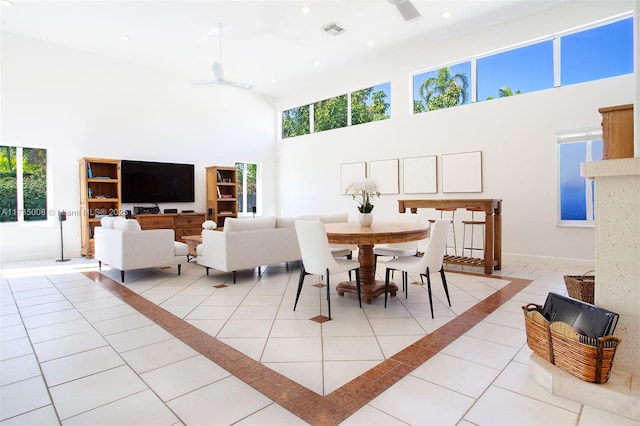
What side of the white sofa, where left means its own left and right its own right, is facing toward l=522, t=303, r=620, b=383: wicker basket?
back

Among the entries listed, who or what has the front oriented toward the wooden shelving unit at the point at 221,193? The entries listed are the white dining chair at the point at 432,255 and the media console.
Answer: the white dining chair

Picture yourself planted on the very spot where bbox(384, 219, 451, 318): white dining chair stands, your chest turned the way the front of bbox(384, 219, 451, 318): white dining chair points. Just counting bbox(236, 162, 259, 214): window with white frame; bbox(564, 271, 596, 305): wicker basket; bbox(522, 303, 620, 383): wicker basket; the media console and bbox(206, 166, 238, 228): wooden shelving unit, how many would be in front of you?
3

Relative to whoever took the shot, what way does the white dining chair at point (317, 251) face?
facing away from the viewer and to the right of the viewer

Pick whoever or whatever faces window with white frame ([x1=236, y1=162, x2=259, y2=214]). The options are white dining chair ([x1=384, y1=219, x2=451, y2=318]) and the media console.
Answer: the white dining chair

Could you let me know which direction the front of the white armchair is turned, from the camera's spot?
facing away from the viewer and to the right of the viewer

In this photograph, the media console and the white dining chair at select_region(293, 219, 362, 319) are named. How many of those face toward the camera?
1

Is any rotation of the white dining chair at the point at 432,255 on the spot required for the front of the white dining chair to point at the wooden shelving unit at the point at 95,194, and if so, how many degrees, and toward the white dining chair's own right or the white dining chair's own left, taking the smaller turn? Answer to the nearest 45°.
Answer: approximately 45° to the white dining chair's own left

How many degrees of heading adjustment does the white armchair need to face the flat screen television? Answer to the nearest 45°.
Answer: approximately 45° to its left

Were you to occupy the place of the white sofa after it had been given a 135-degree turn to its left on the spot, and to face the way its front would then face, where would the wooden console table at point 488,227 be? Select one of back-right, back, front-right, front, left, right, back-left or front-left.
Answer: left

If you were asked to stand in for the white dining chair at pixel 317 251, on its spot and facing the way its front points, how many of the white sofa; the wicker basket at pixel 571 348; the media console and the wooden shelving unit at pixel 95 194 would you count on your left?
3

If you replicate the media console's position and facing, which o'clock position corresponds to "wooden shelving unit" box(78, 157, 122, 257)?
The wooden shelving unit is roughly at 3 o'clock from the media console.

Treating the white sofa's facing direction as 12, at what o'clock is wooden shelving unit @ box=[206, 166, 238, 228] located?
The wooden shelving unit is roughly at 1 o'clock from the white sofa.
